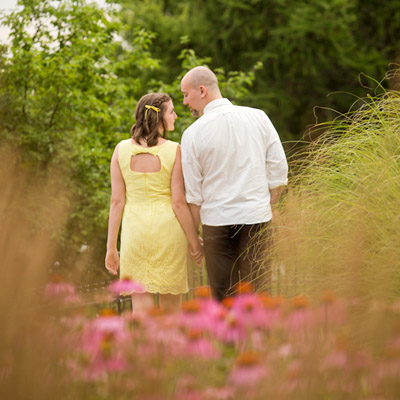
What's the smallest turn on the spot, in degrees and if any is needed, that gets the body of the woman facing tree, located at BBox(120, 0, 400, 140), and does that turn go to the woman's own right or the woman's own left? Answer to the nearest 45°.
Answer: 0° — they already face it

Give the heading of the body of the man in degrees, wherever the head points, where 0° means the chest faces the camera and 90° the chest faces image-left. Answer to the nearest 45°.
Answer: approximately 180°

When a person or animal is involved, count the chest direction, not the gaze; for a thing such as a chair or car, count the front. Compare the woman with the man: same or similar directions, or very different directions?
same or similar directions

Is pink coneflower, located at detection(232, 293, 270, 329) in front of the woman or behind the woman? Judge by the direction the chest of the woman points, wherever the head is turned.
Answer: behind

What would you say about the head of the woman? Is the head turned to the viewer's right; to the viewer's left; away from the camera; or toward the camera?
to the viewer's right

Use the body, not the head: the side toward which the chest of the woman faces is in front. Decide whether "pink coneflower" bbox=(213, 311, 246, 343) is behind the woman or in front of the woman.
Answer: behind

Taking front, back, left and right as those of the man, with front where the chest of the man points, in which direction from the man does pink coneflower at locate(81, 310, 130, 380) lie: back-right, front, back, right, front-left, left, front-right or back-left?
back

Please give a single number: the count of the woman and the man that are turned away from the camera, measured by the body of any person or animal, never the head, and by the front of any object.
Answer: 2

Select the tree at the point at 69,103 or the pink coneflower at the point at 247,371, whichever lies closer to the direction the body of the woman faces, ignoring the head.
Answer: the tree

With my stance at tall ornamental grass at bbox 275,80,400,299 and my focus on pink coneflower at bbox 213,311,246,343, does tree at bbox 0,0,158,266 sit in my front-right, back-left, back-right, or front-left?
back-right

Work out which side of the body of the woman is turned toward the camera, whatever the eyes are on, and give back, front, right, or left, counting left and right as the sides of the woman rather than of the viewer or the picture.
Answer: back

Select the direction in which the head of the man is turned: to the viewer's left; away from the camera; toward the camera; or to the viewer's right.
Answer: to the viewer's left

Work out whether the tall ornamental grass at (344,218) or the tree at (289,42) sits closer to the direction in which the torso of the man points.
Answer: the tree

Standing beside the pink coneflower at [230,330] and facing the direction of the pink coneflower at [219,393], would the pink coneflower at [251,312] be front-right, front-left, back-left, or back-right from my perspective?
back-left

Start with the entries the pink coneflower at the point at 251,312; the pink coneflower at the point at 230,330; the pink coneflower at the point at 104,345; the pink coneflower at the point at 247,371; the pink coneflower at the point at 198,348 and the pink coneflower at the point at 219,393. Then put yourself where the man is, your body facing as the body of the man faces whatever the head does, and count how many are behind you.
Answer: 6
